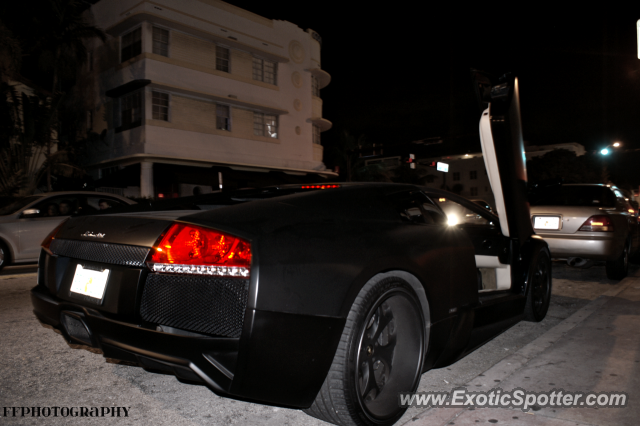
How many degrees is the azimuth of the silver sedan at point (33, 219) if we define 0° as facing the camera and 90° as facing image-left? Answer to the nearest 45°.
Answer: approximately 90°

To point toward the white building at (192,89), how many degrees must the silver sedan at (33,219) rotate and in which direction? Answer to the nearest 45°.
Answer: approximately 135° to its right

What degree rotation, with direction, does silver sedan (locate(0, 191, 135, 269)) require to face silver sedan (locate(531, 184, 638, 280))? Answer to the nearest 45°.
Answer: approximately 135° to its left

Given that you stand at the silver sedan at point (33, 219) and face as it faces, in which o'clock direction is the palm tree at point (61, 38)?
The palm tree is roughly at 3 o'clock from the silver sedan.
